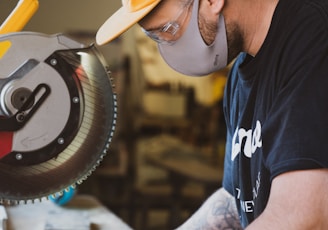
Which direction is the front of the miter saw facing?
to the viewer's right

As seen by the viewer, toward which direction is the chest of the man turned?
to the viewer's left

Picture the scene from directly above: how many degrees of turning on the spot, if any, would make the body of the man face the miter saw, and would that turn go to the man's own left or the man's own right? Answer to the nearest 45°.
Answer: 0° — they already face it

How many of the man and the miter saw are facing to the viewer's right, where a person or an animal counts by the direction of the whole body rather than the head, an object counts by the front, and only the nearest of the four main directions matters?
1

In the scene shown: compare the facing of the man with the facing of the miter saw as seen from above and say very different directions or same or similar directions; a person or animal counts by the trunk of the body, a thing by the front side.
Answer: very different directions

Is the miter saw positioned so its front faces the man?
yes

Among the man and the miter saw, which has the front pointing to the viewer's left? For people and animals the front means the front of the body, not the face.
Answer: the man

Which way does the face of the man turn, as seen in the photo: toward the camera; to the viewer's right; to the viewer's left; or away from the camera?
to the viewer's left
